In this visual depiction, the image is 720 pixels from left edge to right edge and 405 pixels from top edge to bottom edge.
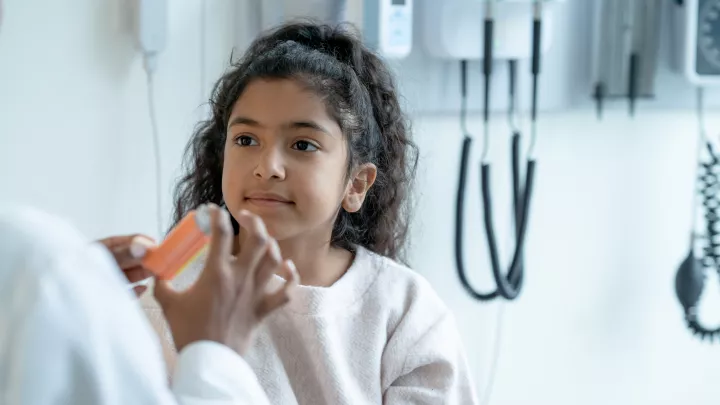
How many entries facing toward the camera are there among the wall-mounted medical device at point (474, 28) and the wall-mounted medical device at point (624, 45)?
2

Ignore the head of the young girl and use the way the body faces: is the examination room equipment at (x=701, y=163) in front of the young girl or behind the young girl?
behind

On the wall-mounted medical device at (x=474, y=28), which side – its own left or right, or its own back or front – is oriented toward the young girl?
front
